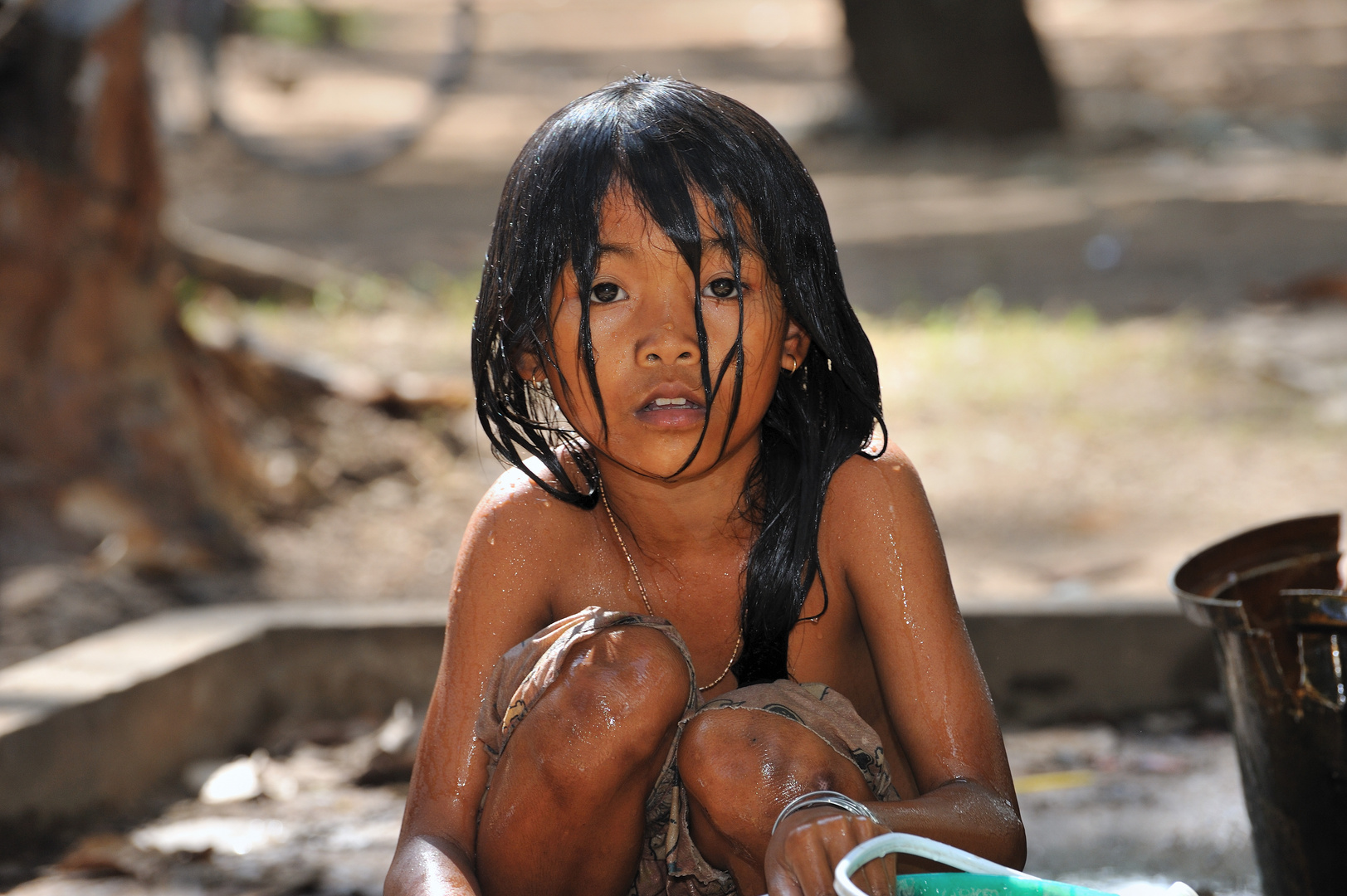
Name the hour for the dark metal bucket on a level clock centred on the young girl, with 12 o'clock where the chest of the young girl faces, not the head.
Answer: The dark metal bucket is roughly at 9 o'clock from the young girl.

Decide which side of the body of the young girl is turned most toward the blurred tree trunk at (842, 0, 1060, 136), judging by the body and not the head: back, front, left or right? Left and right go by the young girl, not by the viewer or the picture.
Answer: back

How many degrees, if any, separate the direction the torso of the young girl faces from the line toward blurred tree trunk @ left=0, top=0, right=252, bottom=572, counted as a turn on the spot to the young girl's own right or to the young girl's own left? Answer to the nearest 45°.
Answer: approximately 135° to the young girl's own right

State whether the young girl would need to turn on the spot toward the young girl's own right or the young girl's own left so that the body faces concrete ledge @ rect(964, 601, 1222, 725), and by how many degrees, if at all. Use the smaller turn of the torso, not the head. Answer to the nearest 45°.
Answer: approximately 135° to the young girl's own left

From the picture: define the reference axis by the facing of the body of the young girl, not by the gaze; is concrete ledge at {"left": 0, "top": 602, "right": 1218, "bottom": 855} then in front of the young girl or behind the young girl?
behind

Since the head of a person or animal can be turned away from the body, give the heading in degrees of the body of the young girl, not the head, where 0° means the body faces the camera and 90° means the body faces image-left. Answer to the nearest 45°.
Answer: approximately 0°
